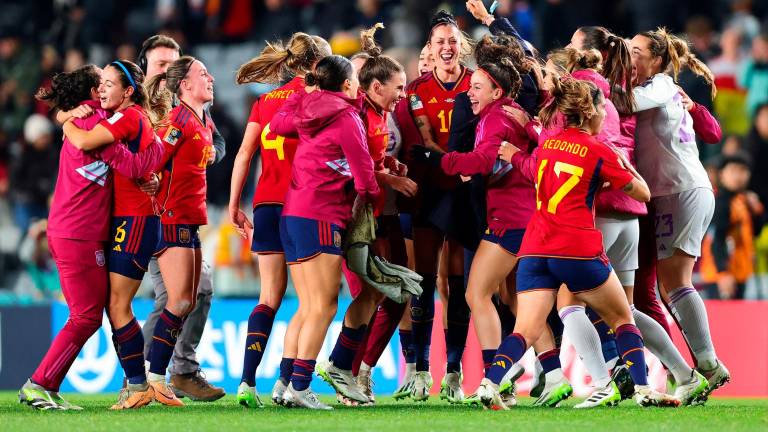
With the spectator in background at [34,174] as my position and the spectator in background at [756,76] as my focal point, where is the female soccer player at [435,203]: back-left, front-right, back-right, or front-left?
front-right

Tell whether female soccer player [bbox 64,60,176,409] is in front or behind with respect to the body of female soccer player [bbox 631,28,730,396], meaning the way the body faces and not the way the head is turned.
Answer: in front

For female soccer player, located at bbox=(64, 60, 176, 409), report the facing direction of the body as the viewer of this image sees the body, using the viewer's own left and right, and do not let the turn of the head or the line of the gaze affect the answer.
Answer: facing to the left of the viewer

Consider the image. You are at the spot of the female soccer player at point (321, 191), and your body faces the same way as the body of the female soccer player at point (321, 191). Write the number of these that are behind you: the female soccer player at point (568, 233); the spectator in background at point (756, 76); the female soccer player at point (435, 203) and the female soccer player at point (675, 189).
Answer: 0

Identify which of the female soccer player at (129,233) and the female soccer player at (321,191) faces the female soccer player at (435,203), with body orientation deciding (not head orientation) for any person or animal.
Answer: the female soccer player at (321,191)

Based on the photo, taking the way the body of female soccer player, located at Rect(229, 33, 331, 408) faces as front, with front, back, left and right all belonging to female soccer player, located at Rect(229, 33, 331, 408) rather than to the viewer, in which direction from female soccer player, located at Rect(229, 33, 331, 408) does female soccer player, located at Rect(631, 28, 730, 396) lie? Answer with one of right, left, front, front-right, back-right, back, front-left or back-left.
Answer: front-right

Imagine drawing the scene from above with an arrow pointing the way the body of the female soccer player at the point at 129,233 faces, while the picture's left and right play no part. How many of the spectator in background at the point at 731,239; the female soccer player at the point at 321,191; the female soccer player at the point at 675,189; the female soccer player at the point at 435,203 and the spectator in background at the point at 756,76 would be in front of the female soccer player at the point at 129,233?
0

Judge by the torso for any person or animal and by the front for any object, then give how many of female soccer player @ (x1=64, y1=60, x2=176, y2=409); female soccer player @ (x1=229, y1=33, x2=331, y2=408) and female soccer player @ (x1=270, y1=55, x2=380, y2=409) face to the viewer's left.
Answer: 1

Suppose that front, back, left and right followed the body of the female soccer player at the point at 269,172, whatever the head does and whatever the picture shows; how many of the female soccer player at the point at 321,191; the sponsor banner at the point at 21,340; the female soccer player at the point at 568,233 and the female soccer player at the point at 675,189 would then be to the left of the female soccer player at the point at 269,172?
1

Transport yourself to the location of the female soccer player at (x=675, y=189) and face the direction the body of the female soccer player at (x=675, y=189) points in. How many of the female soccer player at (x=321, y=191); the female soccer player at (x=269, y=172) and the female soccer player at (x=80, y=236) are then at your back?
0

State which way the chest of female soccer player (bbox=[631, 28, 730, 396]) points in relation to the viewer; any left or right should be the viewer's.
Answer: facing to the left of the viewer

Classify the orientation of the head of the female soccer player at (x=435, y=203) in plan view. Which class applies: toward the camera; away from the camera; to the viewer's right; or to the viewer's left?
toward the camera

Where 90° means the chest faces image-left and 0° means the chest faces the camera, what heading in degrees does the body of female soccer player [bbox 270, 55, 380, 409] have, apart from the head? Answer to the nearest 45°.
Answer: approximately 225°

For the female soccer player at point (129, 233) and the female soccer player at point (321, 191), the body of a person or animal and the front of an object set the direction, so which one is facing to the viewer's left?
the female soccer player at point (129, 233)

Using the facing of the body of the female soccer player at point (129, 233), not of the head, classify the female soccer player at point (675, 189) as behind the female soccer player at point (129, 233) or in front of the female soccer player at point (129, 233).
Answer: behind
